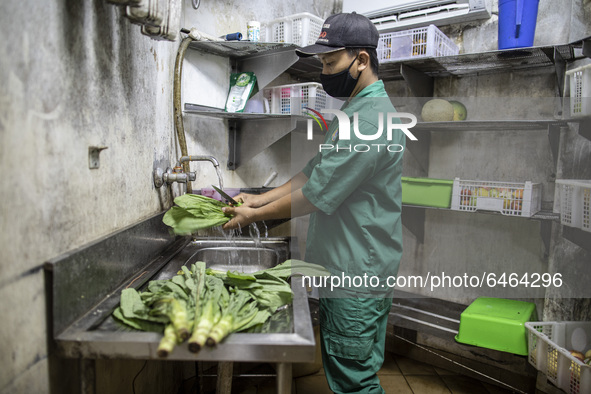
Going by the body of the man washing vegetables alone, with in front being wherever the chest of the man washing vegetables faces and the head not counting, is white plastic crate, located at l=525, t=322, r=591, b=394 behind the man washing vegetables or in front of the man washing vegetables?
behind

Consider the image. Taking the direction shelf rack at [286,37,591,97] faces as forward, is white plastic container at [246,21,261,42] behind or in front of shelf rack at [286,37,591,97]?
in front

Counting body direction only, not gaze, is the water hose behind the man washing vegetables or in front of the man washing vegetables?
in front

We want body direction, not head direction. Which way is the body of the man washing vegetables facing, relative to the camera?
to the viewer's left

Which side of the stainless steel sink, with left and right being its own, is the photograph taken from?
right

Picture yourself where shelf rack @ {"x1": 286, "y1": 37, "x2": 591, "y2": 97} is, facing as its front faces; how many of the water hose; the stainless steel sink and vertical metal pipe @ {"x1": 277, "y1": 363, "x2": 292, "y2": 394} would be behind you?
0

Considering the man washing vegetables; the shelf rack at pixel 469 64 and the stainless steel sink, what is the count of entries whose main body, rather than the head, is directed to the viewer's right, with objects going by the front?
1

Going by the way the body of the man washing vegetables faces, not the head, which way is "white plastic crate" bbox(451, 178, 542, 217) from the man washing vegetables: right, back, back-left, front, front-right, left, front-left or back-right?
back-right

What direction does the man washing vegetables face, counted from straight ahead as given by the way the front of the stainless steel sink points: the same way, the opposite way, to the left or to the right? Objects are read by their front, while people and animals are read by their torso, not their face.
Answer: the opposite way

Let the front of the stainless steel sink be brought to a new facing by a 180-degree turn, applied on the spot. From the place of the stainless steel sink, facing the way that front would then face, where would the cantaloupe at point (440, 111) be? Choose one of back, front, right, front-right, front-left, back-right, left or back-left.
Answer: back-right

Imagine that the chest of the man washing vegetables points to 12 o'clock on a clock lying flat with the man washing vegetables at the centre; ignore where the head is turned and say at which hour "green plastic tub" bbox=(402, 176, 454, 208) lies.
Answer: The green plastic tub is roughly at 4 o'clock from the man washing vegetables.

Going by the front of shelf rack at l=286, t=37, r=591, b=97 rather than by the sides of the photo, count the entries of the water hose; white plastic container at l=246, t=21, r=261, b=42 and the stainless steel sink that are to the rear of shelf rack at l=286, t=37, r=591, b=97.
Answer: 0

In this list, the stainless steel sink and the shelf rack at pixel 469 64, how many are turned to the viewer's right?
1

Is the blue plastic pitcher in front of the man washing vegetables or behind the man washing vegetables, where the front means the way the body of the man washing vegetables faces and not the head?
behind

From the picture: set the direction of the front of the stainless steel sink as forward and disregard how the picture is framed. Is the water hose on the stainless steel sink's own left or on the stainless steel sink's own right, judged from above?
on the stainless steel sink's own left
